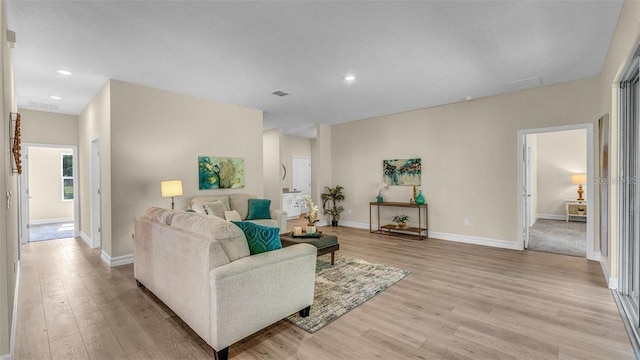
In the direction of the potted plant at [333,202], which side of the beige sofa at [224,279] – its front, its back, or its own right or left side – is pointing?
front

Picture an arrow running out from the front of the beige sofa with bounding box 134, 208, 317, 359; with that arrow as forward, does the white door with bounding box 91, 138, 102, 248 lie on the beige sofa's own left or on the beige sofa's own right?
on the beige sofa's own left

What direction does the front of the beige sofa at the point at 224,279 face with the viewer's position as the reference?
facing away from the viewer and to the right of the viewer

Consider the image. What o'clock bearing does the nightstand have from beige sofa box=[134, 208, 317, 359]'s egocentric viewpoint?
The nightstand is roughly at 1 o'clock from the beige sofa.

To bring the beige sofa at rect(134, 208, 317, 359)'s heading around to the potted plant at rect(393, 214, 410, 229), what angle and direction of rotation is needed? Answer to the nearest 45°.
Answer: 0° — it already faces it

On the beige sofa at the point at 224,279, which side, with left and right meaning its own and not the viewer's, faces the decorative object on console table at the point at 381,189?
front

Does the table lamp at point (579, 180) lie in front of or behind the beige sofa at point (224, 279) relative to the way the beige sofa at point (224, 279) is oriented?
in front

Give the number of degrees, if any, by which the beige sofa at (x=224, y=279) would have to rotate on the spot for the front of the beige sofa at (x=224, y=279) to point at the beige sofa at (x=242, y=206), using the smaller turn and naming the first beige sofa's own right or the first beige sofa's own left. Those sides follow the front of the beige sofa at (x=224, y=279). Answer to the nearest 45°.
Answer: approximately 45° to the first beige sofa's own left

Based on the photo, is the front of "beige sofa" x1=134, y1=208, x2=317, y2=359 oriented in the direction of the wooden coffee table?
yes
